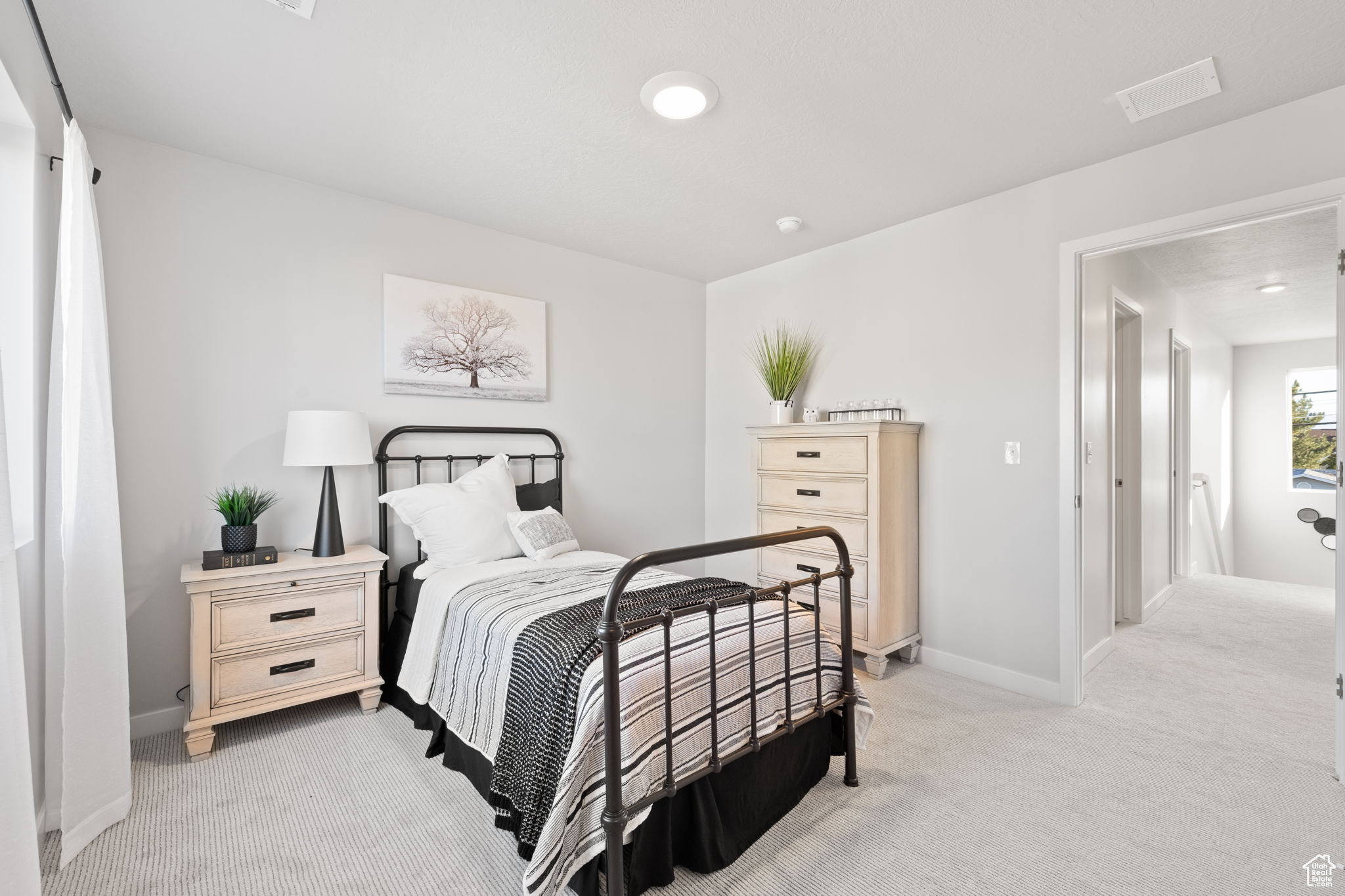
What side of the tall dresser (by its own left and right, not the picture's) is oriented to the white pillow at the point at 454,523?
front

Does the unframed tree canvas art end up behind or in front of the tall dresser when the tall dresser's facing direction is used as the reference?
in front

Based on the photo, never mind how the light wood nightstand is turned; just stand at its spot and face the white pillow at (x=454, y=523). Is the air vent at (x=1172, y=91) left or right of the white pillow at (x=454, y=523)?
right

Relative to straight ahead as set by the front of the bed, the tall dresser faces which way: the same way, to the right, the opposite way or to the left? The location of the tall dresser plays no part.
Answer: to the right

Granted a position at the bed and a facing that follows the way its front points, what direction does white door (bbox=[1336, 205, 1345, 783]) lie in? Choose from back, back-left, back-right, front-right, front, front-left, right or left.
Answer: front-left

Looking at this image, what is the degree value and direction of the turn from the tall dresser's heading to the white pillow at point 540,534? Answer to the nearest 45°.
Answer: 0° — it already faces it

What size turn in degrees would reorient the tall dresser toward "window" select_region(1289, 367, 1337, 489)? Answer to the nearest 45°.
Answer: approximately 180°

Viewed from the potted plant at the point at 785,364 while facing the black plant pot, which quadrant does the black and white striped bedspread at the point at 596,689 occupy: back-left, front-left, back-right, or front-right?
front-left

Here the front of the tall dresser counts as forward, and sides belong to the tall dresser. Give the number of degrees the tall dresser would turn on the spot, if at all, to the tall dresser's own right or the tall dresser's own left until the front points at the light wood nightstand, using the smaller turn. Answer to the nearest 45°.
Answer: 0° — it already faces it

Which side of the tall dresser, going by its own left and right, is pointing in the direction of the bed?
front

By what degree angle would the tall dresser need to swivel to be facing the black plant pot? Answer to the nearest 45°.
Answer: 0° — it already faces it

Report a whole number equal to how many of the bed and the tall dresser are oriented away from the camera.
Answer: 0

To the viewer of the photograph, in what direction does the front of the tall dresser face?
facing the viewer and to the left of the viewer

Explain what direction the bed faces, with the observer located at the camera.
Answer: facing the viewer and to the right of the viewer

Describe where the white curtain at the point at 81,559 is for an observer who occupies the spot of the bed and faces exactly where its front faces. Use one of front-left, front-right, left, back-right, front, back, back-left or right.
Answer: back-right

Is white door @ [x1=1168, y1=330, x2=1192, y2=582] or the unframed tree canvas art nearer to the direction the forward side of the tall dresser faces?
the unframed tree canvas art
